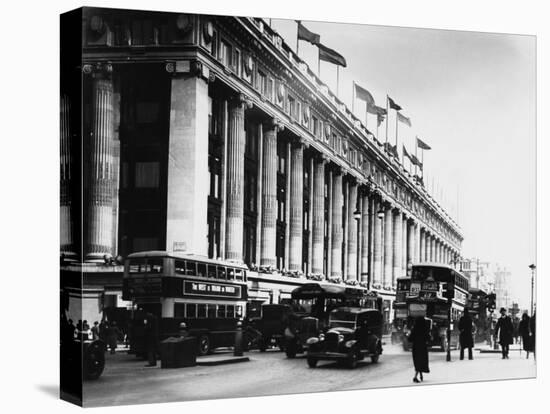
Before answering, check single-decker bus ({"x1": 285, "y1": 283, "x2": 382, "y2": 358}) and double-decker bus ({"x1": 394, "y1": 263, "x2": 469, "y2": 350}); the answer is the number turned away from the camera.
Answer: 0

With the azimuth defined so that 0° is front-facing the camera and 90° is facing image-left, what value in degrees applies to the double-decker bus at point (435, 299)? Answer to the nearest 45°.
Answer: approximately 45°

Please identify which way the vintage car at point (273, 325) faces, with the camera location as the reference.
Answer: facing away from the viewer

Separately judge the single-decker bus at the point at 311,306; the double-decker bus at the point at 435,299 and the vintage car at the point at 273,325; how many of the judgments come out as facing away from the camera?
1

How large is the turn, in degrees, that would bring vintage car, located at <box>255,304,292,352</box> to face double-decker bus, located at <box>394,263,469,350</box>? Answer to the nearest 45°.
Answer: approximately 45° to its right

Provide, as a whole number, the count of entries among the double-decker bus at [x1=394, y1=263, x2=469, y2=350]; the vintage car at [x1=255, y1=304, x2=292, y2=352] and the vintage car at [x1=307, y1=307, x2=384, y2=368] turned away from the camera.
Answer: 1

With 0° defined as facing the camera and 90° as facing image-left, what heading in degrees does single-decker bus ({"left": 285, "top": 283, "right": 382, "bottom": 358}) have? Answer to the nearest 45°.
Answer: approximately 45°

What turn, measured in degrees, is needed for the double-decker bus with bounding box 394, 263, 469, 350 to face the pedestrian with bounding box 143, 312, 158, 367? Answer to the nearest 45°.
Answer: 0° — it already faces them

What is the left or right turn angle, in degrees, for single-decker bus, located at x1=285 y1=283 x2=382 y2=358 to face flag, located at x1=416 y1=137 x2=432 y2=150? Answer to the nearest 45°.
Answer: approximately 180°

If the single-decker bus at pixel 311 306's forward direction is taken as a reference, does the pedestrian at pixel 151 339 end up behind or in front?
in front
